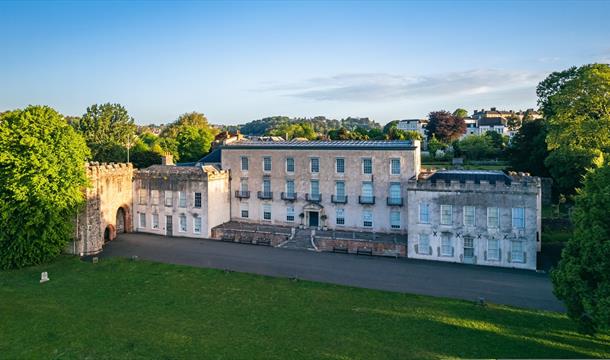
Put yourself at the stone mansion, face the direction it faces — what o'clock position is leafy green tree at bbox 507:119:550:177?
The leafy green tree is roughly at 8 o'clock from the stone mansion.

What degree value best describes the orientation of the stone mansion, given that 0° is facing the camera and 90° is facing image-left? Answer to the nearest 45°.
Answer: approximately 0°

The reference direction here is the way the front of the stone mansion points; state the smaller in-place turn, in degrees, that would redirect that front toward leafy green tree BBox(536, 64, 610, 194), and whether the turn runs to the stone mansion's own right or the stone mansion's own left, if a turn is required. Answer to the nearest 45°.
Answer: approximately 90° to the stone mansion's own left

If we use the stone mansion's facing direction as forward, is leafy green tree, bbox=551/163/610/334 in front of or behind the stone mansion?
in front

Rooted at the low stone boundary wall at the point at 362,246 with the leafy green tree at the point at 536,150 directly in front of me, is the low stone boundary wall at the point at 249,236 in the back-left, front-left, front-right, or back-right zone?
back-left

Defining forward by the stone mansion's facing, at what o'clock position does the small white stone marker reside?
The small white stone marker is roughly at 2 o'clock from the stone mansion.

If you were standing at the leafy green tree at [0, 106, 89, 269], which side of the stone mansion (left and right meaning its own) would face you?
right
